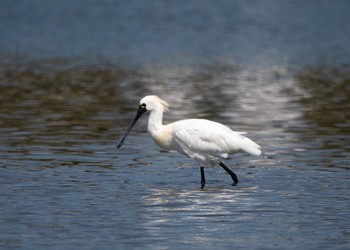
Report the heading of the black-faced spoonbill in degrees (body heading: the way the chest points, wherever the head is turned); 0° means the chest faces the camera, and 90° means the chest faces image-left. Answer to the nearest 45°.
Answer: approximately 90°
